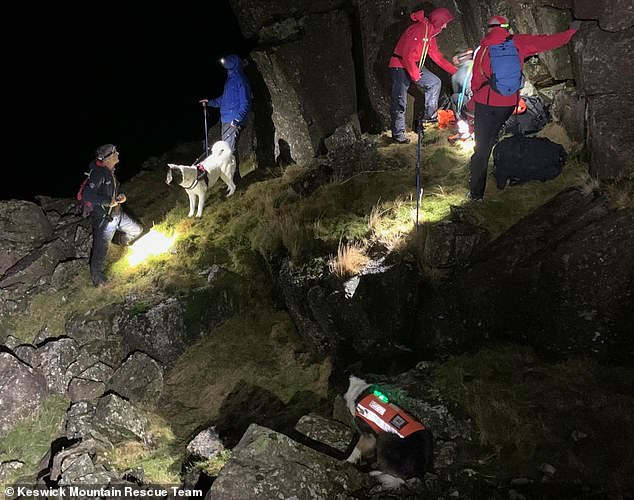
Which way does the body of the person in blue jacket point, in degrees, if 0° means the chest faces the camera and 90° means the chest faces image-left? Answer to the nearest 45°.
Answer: approximately 90°

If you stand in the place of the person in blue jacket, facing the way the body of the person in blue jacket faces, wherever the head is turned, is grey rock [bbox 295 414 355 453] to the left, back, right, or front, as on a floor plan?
left

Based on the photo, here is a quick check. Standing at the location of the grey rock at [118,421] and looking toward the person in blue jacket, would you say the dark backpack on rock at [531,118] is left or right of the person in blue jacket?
right

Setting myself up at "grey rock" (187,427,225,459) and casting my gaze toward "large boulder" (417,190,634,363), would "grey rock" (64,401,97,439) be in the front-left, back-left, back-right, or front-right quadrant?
back-left

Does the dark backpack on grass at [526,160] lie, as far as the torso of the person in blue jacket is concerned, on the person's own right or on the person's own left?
on the person's own left

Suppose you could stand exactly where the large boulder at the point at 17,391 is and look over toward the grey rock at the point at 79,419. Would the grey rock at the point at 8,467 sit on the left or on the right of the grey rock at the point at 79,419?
right

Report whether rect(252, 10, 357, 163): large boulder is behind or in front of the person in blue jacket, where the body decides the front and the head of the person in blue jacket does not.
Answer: behind
